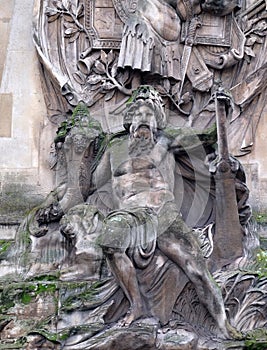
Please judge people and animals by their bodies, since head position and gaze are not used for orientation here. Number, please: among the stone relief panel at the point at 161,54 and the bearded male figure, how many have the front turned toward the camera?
2

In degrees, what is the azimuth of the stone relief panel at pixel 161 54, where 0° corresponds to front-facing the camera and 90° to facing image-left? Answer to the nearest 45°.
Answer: approximately 0°
